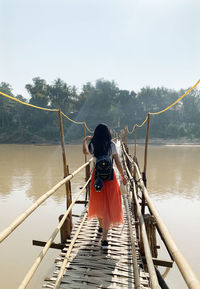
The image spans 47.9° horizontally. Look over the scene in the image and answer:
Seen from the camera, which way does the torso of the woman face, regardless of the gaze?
away from the camera

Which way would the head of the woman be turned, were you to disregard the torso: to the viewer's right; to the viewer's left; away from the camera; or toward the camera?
away from the camera
